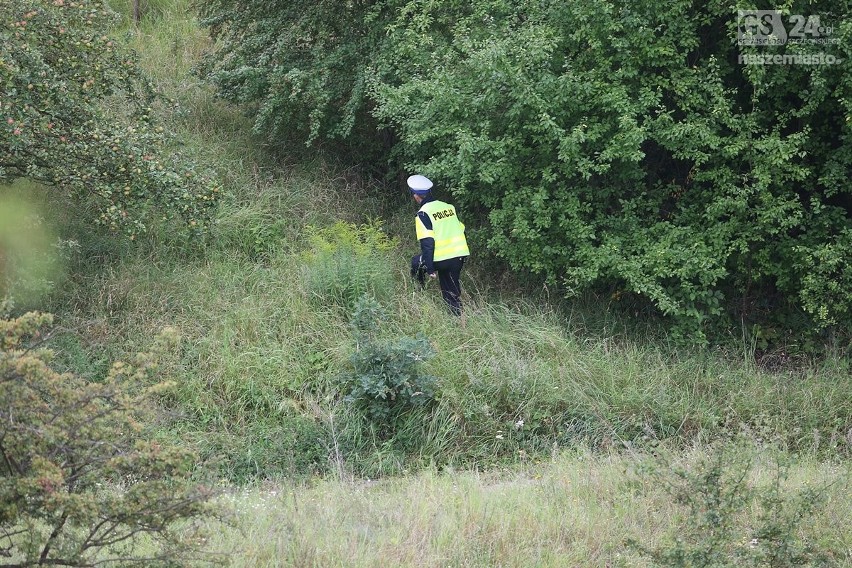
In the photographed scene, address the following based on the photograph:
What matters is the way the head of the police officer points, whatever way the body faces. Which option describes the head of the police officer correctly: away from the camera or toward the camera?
away from the camera

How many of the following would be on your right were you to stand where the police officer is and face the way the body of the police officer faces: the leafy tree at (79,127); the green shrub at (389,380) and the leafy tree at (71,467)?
0

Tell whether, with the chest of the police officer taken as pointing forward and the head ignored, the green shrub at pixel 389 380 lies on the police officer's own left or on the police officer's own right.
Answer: on the police officer's own left

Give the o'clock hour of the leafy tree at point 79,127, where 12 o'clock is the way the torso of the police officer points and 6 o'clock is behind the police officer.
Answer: The leafy tree is roughly at 10 o'clock from the police officer.

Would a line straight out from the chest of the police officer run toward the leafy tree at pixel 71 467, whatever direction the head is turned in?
no

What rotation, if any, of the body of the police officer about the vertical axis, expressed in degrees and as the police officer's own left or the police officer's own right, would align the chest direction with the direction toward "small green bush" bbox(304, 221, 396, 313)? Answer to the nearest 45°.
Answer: approximately 45° to the police officer's own left

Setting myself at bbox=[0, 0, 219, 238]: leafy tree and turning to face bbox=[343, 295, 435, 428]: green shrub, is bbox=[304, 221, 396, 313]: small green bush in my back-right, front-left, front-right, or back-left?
front-left

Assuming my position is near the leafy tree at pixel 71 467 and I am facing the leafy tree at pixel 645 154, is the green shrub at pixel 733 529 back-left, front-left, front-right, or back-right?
front-right

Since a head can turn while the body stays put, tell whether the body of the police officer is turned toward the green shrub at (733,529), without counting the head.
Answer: no

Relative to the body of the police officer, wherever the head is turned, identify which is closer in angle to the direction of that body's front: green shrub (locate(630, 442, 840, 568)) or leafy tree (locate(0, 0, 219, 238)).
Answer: the leafy tree

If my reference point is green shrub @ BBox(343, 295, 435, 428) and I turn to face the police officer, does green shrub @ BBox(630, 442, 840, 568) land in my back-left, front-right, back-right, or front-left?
back-right

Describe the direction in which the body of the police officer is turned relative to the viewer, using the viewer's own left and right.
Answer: facing away from the viewer and to the left of the viewer
